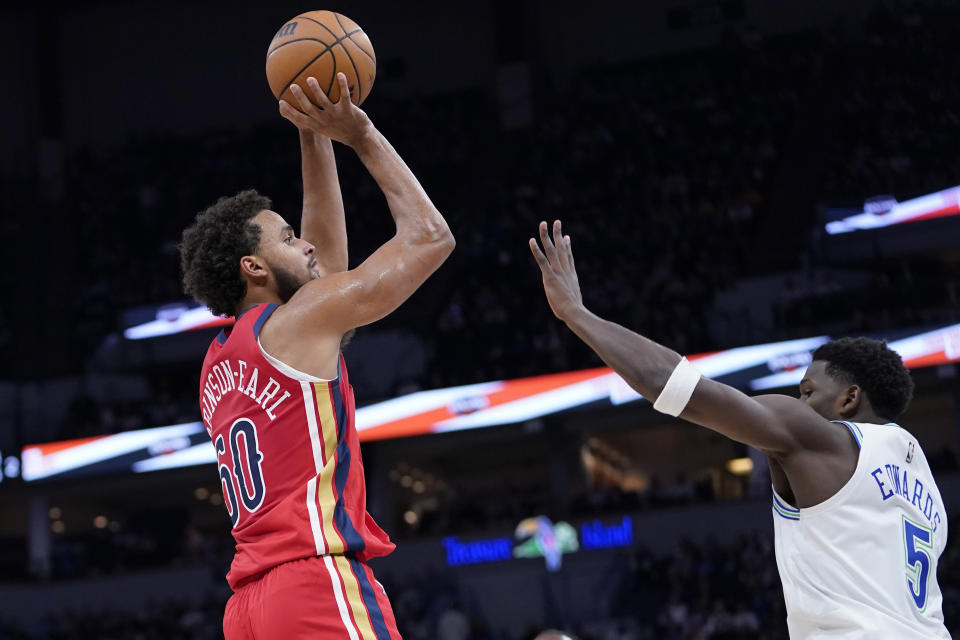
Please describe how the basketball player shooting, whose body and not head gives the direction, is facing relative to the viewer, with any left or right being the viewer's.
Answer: facing away from the viewer and to the right of the viewer

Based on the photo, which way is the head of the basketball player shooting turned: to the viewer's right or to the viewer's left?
to the viewer's right
